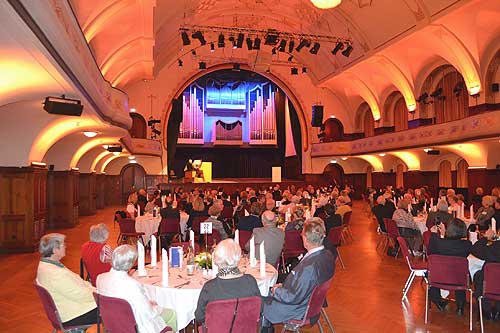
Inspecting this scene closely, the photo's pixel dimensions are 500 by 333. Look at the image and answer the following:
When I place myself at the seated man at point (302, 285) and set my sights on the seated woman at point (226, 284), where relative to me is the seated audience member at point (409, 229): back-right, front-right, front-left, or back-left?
back-right

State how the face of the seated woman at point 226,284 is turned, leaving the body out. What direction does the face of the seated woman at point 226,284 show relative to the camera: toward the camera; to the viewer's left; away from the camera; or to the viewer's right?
away from the camera

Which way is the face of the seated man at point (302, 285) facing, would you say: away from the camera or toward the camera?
away from the camera

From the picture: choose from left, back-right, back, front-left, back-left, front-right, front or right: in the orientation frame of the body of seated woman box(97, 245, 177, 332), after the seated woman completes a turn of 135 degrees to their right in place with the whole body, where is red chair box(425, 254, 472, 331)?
left

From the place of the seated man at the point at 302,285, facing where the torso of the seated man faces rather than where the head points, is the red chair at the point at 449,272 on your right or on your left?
on your right

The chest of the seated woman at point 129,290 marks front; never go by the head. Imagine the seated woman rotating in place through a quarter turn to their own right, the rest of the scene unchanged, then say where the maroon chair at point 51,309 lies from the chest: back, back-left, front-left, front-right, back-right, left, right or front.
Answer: back

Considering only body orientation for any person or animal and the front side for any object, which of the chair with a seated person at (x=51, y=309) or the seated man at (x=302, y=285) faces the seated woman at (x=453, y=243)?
the chair with a seated person

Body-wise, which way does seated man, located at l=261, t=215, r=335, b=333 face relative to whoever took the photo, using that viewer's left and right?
facing away from the viewer and to the left of the viewer

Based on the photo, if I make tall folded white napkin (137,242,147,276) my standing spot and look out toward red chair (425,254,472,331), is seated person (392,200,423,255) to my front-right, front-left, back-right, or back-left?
front-left

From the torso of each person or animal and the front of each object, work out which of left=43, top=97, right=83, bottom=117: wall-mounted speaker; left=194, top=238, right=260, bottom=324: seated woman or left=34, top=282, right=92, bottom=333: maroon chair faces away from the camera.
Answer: the seated woman

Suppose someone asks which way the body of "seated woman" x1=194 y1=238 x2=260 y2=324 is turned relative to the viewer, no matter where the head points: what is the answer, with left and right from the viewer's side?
facing away from the viewer

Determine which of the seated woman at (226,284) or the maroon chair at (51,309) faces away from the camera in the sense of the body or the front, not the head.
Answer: the seated woman

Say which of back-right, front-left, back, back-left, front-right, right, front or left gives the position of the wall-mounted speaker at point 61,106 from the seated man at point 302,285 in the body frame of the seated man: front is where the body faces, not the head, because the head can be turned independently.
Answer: front

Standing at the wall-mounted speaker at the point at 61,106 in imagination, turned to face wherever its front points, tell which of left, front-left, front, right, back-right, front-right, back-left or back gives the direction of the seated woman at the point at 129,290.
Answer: front
